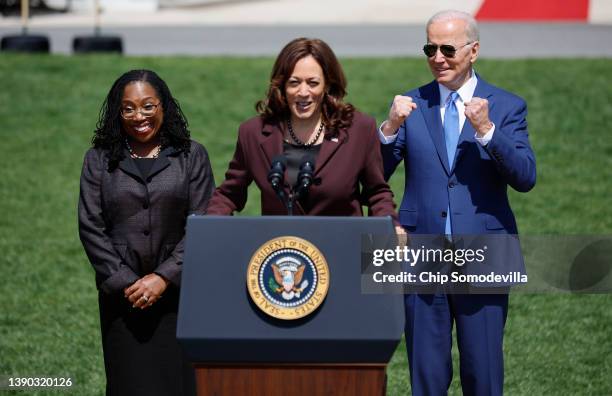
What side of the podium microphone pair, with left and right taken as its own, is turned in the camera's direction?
back

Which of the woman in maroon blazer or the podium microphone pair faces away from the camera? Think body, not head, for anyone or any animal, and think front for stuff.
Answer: the podium microphone pair

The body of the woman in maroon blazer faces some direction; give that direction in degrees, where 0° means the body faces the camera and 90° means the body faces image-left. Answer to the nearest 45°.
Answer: approximately 0°

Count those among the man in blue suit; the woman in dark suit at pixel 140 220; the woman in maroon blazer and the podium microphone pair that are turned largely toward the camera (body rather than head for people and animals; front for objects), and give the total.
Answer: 3

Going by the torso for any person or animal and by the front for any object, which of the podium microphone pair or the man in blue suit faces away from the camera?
the podium microphone pair

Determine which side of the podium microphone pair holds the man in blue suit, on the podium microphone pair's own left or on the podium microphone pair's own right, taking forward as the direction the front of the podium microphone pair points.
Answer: on the podium microphone pair's own right

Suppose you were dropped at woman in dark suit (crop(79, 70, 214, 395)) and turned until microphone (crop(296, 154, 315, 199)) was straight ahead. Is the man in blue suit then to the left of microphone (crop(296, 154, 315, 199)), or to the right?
left
